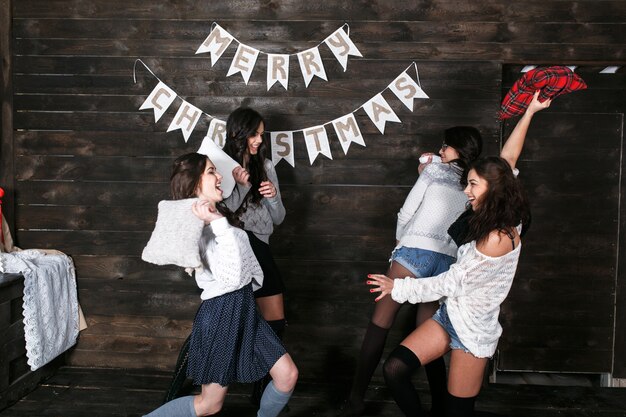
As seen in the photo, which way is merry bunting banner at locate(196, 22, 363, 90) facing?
toward the camera

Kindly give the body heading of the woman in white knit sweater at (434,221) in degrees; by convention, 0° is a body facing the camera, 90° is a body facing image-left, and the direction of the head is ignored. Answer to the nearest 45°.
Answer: approximately 135°

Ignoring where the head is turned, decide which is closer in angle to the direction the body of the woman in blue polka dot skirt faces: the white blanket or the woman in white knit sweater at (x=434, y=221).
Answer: the woman in white knit sweater

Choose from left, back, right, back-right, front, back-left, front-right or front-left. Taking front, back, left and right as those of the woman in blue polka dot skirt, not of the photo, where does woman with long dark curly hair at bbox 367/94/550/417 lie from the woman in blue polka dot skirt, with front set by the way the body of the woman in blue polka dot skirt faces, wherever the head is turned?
front

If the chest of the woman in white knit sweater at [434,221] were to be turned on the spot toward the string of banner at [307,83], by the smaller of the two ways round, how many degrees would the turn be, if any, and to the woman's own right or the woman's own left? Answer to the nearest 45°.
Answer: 0° — they already face it

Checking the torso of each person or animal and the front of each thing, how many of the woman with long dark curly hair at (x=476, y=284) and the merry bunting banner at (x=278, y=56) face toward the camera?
1

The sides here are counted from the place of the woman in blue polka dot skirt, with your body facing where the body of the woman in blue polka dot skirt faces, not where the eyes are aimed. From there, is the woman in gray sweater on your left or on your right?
on your left

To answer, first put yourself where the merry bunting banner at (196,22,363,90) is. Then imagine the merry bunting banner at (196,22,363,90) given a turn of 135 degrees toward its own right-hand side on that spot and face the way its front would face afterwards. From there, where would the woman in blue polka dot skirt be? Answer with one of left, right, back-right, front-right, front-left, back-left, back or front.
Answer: back-left

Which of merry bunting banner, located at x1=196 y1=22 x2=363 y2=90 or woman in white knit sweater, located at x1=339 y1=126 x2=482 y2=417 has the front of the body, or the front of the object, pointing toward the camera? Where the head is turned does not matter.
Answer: the merry bunting banner

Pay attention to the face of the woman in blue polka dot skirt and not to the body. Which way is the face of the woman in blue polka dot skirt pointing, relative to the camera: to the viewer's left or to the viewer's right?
to the viewer's right

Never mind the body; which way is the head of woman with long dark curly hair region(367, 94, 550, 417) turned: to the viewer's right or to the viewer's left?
to the viewer's left

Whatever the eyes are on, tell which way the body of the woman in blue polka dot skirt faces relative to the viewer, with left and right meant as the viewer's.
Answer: facing to the right of the viewer

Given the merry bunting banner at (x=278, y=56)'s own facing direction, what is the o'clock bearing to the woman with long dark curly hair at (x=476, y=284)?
The woman with long dark curly hair is roughly at 11 o'clock from the merry bunting banner.

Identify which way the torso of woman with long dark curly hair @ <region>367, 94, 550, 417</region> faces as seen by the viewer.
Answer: to the viewer's left

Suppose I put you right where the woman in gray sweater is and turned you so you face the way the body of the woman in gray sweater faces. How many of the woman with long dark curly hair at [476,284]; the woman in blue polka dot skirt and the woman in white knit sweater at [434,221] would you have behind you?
0
